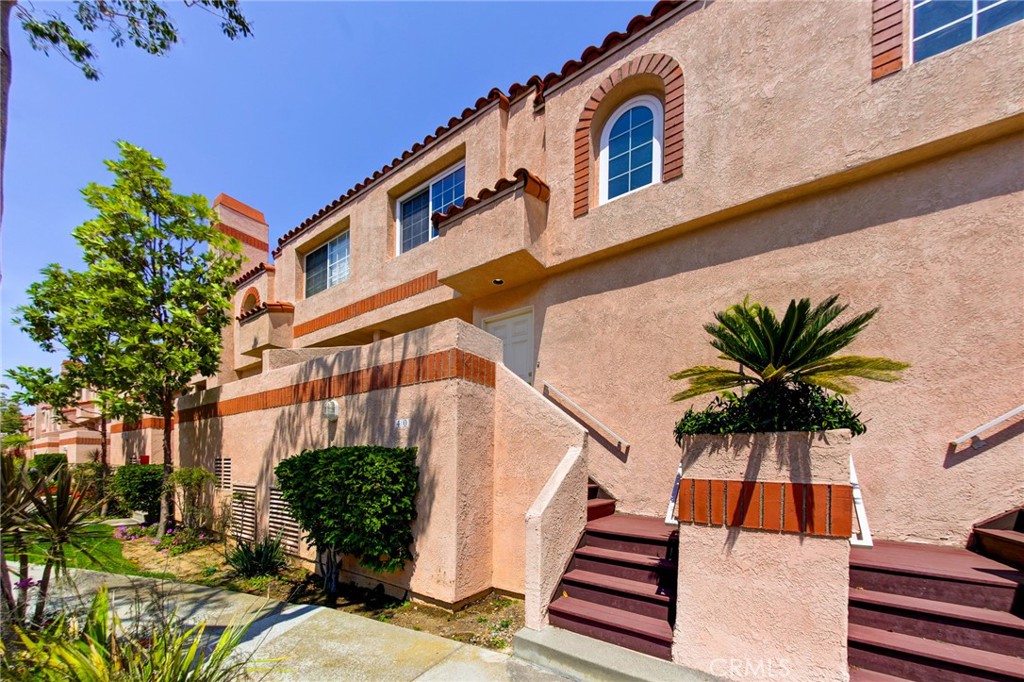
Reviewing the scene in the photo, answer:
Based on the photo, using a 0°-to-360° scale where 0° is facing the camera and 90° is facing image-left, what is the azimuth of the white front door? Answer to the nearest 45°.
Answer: approximately 45°

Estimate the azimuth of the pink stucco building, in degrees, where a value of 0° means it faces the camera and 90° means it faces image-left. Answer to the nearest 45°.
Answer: approximately 45°

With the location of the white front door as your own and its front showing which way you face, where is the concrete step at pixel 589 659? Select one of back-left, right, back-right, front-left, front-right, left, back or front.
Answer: front-left

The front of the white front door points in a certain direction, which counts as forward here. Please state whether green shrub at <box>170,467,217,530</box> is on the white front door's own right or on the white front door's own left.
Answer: on the white front door's own right

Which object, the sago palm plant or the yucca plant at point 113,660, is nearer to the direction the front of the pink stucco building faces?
the yucca plant
